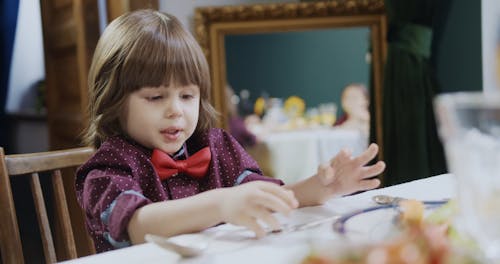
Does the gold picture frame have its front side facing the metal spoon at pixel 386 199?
yes

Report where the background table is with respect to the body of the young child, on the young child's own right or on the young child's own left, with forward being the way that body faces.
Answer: on the young child's own left

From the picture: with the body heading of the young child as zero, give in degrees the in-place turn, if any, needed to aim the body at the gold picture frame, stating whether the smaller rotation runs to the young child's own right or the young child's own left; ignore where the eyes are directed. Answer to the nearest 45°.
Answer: approximately 135° to the young child's own left

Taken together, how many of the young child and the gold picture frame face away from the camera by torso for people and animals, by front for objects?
0

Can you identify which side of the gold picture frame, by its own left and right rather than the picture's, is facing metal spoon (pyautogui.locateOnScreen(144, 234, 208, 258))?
front

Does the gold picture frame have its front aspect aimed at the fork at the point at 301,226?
yes

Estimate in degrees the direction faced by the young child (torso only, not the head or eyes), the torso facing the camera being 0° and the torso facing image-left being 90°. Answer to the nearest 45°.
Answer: approximately 315°
